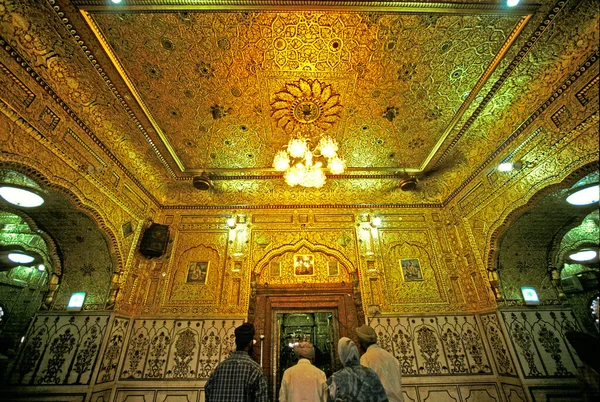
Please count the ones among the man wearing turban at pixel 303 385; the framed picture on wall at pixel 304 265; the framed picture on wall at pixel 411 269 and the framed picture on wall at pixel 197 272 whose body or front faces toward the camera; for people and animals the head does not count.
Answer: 3

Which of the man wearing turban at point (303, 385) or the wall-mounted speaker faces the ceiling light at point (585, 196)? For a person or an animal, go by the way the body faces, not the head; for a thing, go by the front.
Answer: the wall-mounted speaker

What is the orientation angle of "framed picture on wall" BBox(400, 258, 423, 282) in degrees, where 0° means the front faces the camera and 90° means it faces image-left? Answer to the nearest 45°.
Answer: approximately 0°

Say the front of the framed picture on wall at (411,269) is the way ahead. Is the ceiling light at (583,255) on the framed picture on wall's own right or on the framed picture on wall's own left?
on the framed picture on wall's own left

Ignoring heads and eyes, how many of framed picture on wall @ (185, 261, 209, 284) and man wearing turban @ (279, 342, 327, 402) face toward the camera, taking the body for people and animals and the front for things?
1

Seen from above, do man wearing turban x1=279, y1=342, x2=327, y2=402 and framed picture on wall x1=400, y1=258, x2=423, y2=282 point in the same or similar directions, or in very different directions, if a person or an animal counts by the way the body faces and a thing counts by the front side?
very different directions

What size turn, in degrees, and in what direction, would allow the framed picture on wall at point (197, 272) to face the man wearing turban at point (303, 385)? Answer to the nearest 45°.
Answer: approximately 45° to its left

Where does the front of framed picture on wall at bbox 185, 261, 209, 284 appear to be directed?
toward the camera

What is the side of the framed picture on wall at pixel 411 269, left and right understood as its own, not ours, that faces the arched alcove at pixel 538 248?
left

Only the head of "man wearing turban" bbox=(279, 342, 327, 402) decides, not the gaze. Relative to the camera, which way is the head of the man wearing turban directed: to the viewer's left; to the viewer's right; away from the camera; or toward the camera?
away from the camera

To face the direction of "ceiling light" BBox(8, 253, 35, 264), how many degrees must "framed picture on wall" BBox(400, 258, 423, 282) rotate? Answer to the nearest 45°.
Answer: approximately 90° to its right

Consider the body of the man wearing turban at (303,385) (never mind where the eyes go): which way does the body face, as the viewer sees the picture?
away from the camera

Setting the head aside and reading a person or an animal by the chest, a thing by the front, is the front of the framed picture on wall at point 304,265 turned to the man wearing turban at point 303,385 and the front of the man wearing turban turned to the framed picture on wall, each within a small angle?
yes

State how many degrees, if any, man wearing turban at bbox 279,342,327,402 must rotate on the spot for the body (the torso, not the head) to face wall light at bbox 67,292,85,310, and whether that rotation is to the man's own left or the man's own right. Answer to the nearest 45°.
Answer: approximately 90° to the man's own left
